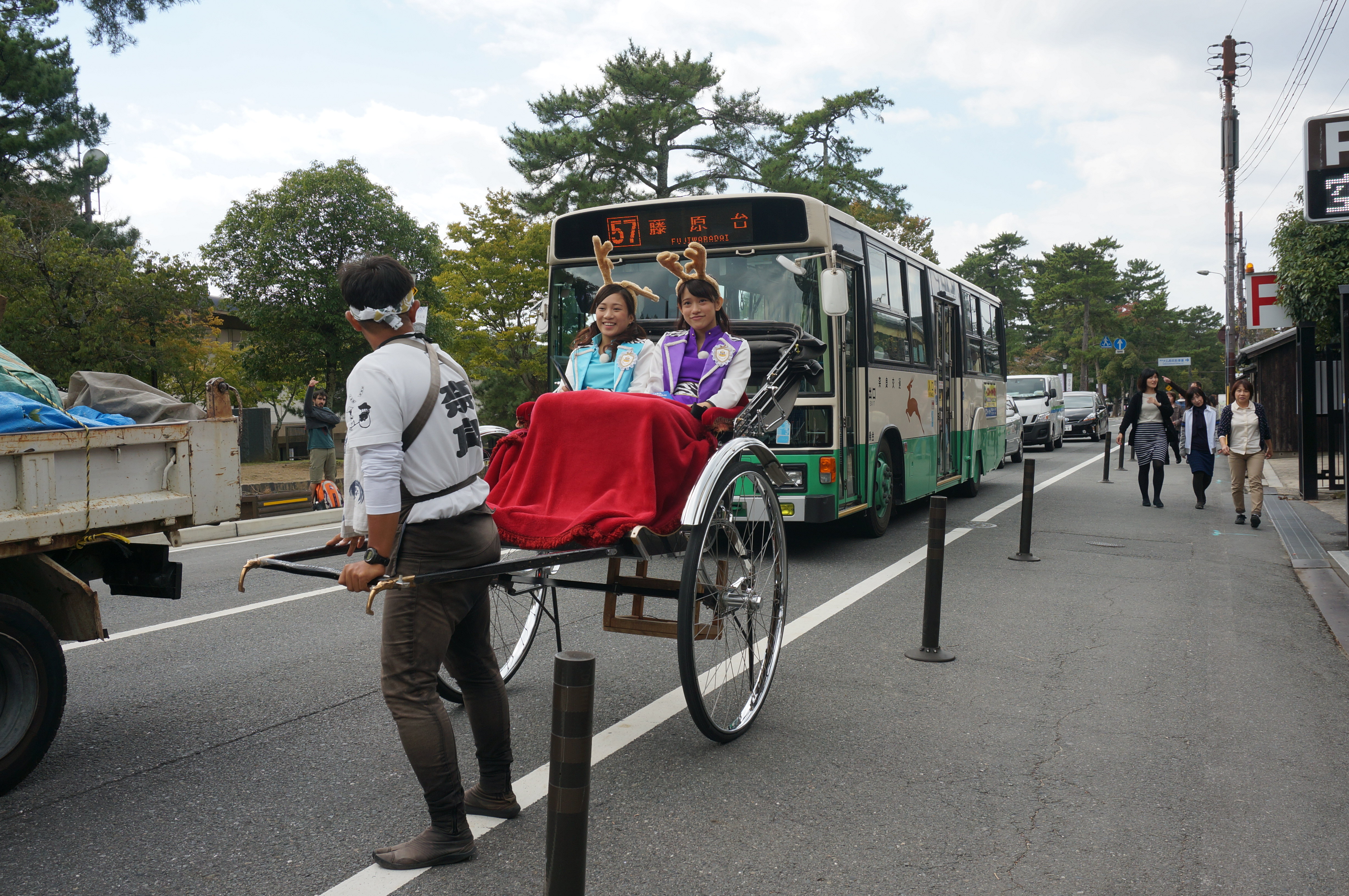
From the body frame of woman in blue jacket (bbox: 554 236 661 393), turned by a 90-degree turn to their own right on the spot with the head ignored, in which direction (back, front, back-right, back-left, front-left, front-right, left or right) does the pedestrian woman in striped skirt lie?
right

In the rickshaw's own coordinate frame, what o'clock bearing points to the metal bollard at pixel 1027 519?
The metal bollard is roughly at 6 o'clock from the rickshaw.

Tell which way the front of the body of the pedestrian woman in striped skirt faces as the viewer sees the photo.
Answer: toward the camera

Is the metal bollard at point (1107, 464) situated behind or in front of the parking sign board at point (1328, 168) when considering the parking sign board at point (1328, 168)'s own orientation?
behind

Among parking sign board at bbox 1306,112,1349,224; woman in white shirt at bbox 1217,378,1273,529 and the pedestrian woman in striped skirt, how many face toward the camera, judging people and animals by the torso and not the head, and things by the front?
3

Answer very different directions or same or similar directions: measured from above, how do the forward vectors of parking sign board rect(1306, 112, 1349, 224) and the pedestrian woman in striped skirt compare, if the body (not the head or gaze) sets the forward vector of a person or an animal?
same or similar directions

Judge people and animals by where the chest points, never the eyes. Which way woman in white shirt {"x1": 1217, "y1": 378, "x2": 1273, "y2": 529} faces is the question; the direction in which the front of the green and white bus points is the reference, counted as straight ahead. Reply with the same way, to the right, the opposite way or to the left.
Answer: the same way

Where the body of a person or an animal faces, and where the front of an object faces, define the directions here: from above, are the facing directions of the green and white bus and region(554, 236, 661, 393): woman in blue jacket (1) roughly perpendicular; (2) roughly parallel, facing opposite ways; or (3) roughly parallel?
roughly parallel

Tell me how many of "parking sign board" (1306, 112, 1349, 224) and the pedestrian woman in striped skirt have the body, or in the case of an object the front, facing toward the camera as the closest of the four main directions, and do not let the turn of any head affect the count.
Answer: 2

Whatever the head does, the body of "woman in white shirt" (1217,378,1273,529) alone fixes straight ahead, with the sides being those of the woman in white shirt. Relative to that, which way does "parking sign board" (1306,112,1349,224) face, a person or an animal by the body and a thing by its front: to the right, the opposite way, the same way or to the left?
the same way

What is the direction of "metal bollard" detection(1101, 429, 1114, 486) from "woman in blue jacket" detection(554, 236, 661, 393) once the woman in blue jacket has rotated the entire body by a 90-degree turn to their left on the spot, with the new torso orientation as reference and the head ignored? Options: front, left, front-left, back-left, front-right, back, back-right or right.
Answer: left

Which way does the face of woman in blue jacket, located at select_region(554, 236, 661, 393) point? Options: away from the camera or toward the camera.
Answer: toward the camera

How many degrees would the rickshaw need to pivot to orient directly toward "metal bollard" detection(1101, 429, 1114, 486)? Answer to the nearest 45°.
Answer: approximately 180°

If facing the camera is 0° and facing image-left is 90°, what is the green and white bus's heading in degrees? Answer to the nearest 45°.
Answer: approximately 45°

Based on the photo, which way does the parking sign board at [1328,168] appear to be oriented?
toward the camera
